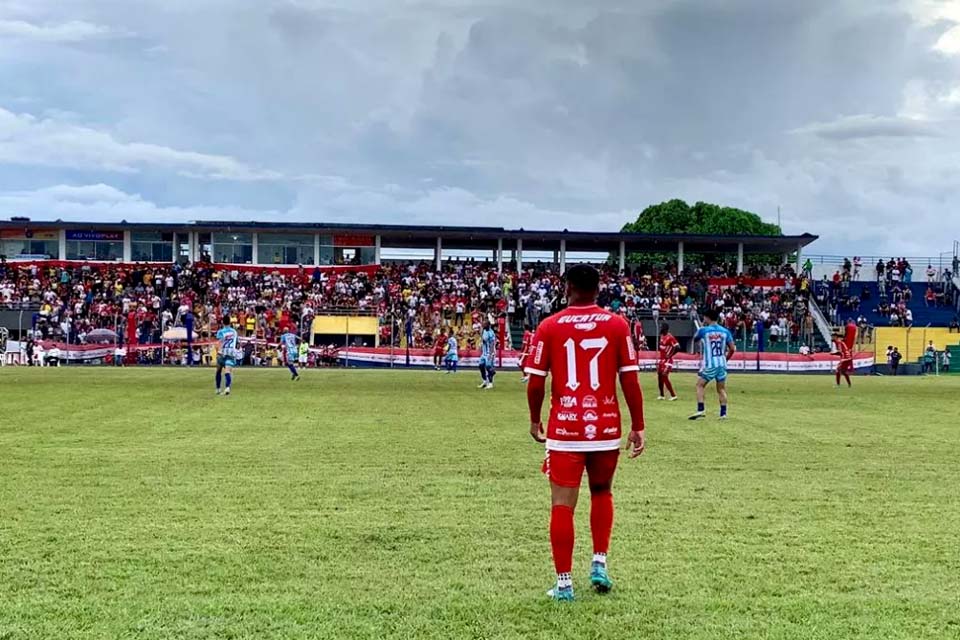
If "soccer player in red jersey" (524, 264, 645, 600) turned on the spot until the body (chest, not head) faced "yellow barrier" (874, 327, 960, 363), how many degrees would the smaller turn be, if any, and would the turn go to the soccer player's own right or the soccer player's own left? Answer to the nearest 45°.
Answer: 0° — they already face it

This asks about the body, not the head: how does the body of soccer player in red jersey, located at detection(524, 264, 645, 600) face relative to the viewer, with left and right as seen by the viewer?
facing away from the viewer

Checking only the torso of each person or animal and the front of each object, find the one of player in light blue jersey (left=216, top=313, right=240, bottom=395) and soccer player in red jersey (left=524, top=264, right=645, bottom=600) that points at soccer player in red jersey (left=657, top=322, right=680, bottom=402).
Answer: soccer player in red jersey (left=524, top=264, right=645, bottom=600)

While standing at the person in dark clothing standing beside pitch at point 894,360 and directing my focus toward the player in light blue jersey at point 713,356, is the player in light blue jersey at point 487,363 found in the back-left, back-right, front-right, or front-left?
front-right

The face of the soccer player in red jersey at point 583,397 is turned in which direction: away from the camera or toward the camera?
away from the camera

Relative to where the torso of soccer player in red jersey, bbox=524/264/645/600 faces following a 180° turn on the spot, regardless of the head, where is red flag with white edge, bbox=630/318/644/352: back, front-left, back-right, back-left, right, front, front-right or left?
back

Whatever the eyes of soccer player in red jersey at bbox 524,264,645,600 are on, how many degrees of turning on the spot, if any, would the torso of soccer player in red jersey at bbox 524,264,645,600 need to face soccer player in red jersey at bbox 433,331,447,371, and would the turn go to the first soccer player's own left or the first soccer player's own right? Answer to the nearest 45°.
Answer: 0° — they already face them

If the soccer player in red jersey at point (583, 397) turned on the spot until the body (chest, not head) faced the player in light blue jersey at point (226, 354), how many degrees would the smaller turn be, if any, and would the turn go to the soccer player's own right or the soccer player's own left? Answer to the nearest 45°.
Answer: approximately 45° to the soccer player's own left

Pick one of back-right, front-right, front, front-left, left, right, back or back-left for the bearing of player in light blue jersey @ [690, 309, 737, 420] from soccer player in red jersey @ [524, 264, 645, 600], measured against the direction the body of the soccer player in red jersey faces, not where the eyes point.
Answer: front
